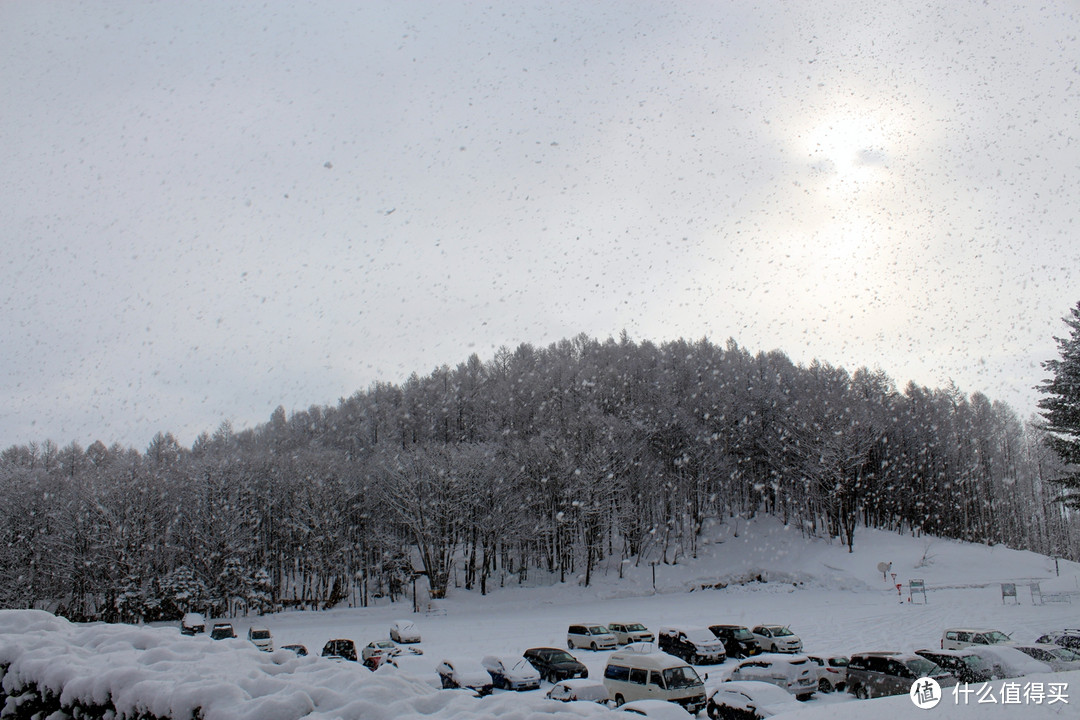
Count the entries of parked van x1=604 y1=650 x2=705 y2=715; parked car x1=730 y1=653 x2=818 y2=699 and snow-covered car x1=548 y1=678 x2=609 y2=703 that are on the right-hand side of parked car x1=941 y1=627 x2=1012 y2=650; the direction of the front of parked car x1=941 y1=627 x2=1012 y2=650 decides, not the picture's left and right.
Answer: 3

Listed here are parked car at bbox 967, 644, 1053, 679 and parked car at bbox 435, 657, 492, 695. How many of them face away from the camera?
0

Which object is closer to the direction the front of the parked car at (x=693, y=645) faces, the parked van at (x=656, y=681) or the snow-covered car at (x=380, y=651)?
the parked van

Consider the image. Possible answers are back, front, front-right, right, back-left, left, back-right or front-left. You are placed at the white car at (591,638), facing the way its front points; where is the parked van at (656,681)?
front-right

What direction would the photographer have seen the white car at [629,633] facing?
facing the viewer and to the right of the viewer

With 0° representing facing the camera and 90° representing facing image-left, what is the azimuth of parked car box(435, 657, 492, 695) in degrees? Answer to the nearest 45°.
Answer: approximately 315°

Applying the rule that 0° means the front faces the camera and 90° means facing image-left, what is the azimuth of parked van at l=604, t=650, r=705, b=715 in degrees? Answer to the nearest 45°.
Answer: approximately 315°

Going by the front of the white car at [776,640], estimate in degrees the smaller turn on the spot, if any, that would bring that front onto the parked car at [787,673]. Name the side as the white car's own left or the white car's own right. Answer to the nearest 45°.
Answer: approximately 45° to the white car's own right

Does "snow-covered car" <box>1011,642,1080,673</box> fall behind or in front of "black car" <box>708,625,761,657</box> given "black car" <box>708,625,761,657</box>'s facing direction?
in front

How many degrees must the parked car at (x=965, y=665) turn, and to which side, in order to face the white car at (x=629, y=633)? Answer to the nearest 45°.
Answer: approximately 180°

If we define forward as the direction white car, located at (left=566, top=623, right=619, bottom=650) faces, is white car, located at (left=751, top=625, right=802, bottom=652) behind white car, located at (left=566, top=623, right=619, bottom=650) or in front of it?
in front

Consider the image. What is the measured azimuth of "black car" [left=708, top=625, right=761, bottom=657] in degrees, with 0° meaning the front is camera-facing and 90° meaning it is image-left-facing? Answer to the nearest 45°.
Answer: approximately 315°

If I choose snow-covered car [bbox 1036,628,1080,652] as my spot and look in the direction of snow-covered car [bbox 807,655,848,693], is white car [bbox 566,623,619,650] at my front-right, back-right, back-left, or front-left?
front-right

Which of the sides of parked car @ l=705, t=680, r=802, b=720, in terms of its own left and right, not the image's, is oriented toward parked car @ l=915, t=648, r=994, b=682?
left
